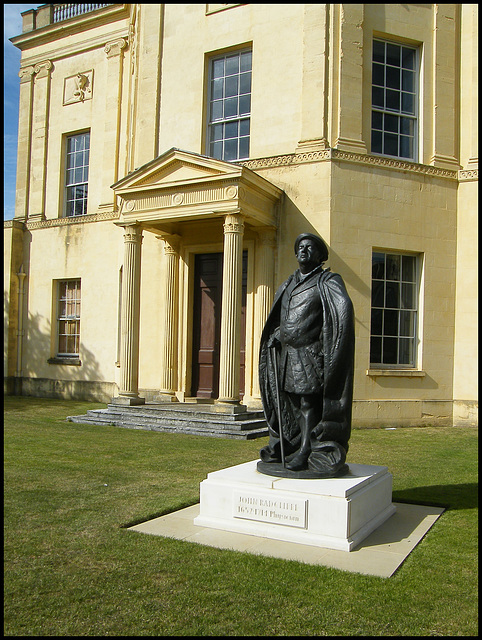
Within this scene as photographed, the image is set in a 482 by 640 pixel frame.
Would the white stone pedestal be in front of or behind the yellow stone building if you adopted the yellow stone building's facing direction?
in front

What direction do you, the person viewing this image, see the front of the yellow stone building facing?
facing the viewer and to the left of the viewer

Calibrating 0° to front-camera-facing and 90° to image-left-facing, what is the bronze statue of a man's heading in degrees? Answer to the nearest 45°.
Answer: approximately 45°

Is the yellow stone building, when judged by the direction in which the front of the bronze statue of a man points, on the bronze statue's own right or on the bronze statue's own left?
on the bronze statue's own right

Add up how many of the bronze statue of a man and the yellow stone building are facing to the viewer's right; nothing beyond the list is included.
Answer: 0

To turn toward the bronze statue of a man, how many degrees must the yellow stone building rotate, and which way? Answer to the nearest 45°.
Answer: approximately 45° to its left

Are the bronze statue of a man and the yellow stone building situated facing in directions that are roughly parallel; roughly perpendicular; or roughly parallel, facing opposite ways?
roughly parallel
